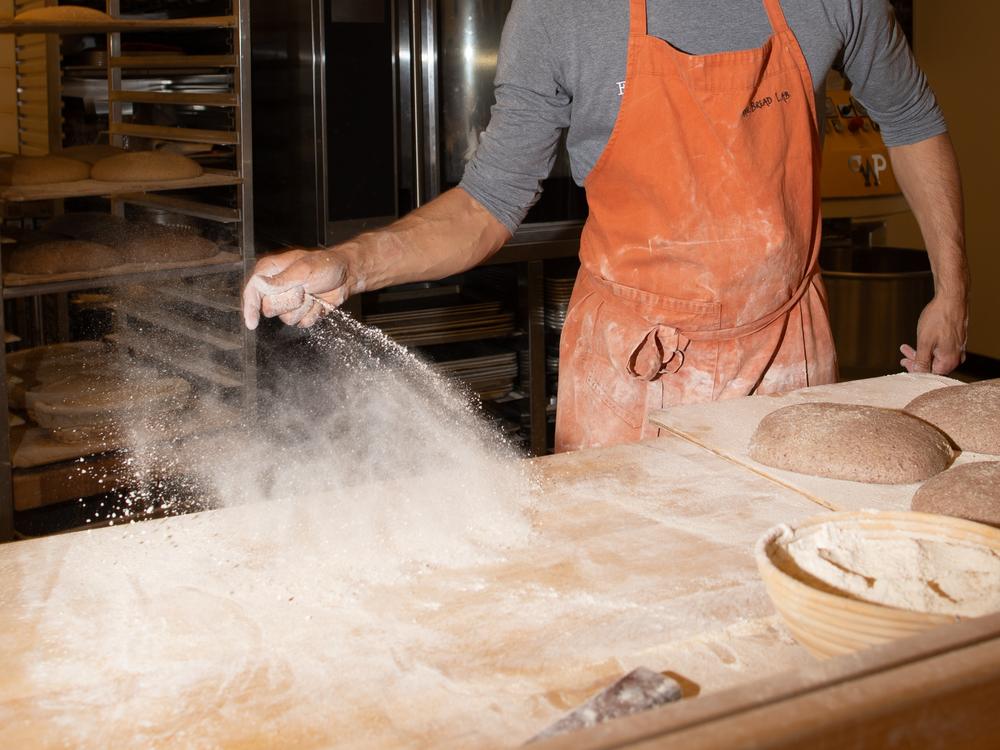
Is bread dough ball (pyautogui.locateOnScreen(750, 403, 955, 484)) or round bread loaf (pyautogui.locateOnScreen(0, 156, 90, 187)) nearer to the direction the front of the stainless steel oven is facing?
the bread dough ball

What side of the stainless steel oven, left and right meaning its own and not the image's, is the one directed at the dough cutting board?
front

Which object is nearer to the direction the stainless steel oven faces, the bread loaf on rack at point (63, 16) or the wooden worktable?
the wooden worktable

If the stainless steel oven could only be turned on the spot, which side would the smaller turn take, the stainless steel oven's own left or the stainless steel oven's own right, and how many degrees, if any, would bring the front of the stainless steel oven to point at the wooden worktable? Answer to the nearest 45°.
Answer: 0° — it already faces it

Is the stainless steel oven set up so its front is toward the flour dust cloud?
yes

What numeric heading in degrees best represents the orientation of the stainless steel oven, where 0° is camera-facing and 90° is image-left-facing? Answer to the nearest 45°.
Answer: approximately 0°
